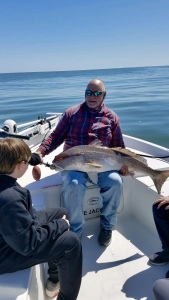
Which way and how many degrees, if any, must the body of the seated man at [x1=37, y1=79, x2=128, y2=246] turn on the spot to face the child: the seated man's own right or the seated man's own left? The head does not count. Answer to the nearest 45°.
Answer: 0° — they already face them

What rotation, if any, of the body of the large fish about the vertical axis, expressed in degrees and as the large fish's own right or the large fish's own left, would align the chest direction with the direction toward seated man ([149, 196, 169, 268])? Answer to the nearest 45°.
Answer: approximately 135° to the large fish's own left

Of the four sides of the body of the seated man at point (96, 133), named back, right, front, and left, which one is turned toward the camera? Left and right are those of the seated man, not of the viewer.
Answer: front

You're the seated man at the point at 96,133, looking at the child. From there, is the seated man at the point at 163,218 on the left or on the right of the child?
left

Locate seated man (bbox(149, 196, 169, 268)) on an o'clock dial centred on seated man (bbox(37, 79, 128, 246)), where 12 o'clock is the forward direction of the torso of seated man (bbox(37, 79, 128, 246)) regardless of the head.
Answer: seated man (bbox(149, 196, 169, 268)) is roughly at 11 o'clock from seated man (bbox(37, 79, 128, 246)).

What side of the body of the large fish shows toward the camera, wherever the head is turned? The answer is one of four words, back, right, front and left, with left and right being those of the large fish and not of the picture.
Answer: left
